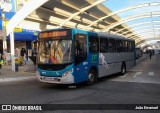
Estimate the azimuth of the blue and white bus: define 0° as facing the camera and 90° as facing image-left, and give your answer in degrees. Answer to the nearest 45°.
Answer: approximately 45°

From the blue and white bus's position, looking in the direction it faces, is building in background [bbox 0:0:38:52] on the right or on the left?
on its right
